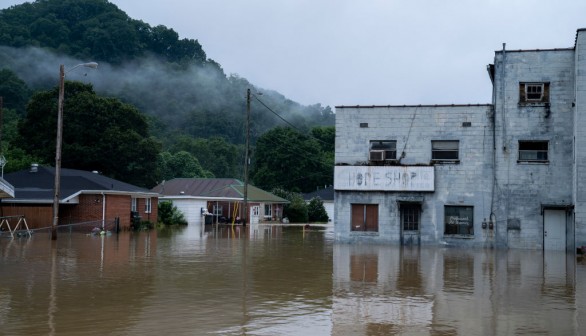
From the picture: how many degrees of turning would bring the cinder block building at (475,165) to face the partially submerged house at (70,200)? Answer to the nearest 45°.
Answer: approximately 90° to its right

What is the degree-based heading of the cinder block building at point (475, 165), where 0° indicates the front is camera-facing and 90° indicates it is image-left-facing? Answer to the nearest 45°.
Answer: approximately 0°
